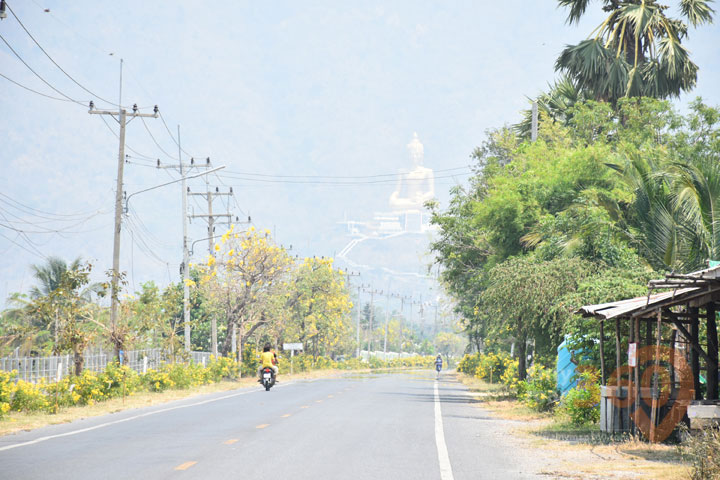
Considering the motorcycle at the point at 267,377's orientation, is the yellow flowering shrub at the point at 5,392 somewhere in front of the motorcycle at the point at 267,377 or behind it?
behind

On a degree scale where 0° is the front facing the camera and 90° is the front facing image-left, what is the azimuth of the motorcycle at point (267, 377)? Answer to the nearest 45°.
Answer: approximately 180°

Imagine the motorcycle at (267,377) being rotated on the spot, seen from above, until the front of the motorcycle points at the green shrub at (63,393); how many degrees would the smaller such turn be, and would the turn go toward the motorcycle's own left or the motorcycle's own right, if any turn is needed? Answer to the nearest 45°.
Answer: approximately 135° to the motorcycle's own left

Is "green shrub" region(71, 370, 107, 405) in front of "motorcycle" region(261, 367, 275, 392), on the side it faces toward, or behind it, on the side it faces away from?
behind

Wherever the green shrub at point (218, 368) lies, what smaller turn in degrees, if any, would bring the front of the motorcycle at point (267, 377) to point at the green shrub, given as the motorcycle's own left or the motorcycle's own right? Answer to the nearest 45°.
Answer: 0° — it already faces it

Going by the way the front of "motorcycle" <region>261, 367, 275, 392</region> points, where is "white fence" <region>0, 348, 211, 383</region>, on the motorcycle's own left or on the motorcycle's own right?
on the motorcycle's own left

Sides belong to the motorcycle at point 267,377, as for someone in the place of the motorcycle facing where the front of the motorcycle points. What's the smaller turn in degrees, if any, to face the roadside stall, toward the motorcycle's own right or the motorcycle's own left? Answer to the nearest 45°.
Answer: approximately 180°

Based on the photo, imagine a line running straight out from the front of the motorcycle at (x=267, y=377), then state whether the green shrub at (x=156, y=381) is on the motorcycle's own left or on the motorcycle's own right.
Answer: on the motorcycle's own left

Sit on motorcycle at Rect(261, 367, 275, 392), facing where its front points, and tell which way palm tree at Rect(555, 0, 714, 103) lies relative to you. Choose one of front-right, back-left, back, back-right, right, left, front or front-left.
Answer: right

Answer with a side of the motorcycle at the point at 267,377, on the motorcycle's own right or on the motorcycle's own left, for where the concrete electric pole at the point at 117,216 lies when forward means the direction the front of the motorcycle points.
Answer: on the motorcycle's own left

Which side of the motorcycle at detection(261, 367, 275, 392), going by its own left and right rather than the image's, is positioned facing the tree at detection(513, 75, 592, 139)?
right

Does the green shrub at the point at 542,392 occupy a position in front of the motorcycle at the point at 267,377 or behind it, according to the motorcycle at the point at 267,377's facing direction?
behind

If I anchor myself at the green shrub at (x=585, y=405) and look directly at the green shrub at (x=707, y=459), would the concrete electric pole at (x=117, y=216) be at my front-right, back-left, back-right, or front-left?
back-right

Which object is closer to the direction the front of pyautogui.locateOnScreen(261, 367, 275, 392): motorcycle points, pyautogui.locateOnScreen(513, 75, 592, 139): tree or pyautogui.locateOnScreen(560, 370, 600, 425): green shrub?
the tree

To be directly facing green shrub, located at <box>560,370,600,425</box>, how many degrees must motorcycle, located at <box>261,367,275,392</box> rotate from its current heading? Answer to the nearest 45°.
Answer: approximately 180°

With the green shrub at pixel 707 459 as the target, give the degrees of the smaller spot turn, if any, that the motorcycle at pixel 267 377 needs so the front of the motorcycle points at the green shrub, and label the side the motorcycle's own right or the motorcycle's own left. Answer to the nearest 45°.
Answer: approximately 180°
